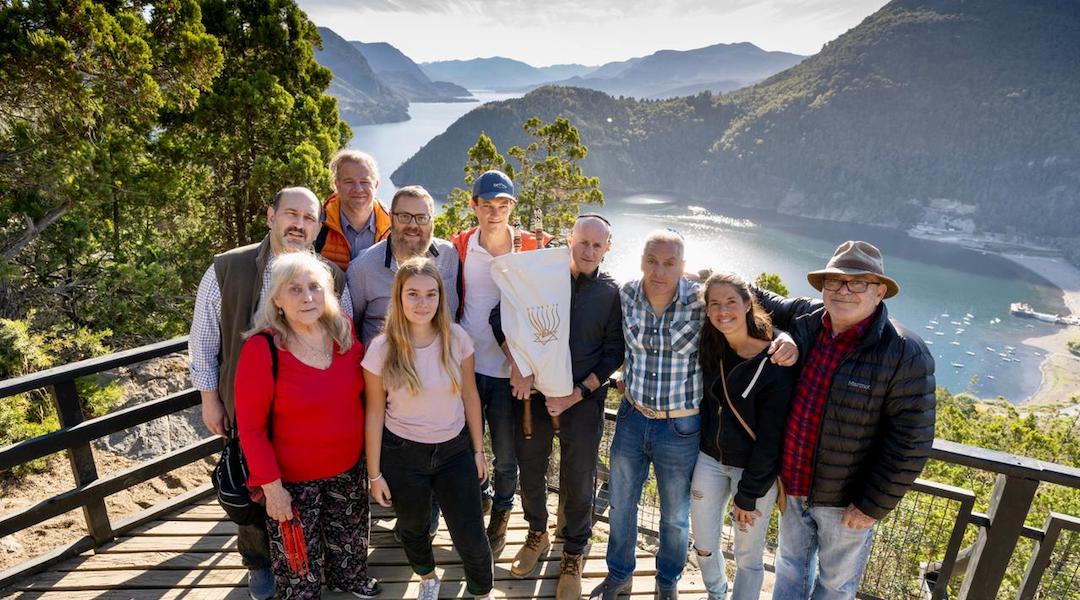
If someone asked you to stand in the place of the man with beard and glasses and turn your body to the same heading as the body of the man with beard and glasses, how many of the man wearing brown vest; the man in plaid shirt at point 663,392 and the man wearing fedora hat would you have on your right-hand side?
1

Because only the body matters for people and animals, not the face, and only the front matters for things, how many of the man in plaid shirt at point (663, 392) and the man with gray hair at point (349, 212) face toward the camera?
2

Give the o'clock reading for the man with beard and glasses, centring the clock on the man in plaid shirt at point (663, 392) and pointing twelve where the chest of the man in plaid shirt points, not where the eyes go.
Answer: The man with beard and glasses is roughly at 3 o'clock from the man in plaid shirt.

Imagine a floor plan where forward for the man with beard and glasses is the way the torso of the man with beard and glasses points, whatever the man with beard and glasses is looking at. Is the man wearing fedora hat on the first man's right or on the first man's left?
on the first man's left

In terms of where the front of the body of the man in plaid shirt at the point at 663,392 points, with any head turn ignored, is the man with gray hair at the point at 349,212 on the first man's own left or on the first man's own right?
on the first man's own right

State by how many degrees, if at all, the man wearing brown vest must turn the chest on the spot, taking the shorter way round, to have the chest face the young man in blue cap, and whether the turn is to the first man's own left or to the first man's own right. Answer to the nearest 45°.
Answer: approximately 45° to the first man's own left

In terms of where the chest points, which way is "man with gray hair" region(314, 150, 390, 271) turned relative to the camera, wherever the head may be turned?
toward the camera

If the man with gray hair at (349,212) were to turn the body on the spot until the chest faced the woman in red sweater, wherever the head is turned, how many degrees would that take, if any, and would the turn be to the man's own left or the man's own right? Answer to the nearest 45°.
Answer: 0° — they already face them

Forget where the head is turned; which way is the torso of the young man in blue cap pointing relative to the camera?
toward the camera

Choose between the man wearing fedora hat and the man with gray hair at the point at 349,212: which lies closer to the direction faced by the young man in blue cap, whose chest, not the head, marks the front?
the man wearing fedora hat

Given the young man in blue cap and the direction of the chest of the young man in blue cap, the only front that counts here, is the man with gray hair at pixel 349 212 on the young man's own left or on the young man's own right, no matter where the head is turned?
on the young man's own right
